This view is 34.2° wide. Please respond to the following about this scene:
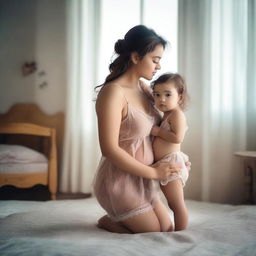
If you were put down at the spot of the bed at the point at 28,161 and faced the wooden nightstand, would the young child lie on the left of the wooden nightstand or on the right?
right

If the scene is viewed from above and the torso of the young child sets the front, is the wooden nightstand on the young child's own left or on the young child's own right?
on the young child's own right

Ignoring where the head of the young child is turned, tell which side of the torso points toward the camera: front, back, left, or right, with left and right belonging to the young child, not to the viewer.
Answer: left

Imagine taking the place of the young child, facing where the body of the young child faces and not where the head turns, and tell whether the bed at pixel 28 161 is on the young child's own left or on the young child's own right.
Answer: on the young child's own right

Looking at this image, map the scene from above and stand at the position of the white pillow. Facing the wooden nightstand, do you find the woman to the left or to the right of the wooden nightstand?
right

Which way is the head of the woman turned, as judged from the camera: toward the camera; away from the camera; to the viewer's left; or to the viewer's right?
to the viewer's right

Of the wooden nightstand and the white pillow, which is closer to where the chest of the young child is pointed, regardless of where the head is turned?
the white pillow
